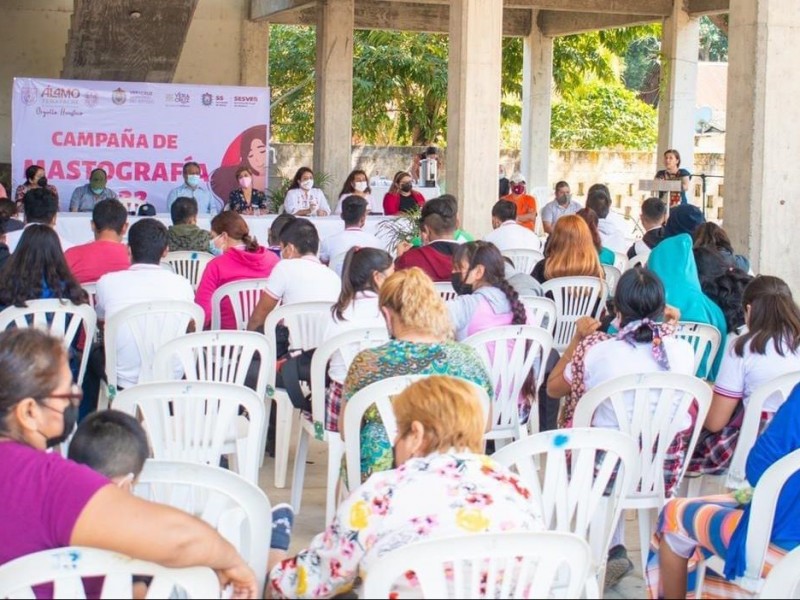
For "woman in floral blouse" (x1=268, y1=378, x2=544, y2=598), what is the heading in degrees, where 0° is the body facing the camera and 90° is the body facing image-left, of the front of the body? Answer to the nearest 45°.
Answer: approximately 135°

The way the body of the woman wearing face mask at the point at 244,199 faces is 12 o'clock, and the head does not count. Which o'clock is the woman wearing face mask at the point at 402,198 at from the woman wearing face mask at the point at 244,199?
the woman wearing face mask at the point at 402,198 is roughly at 8 o'clock from the woman wearing face mask at the point at 244,199.

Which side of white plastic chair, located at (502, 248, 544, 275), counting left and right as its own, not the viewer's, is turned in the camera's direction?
back

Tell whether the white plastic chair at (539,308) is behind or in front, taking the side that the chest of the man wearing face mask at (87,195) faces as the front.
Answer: in front

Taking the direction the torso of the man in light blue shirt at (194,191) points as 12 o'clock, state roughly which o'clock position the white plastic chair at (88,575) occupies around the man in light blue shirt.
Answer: The white plastic chair is roughly at 12 o'clock from the man in light blue shirt.

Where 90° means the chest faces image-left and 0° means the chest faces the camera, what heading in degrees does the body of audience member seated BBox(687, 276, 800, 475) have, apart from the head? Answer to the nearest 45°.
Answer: approximately 135°

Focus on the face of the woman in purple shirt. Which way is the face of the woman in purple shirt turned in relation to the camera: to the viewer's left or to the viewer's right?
to the viewer's right

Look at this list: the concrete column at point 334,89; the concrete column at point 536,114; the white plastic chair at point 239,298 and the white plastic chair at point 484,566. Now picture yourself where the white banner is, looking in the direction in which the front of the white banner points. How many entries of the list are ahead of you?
2

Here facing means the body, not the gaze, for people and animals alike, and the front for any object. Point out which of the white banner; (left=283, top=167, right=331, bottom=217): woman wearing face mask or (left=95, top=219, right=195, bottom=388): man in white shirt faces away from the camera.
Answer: the man in white shirt

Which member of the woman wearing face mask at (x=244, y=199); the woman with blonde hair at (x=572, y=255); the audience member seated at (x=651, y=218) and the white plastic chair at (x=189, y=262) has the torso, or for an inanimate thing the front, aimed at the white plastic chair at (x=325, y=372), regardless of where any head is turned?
the woman wearing face mask

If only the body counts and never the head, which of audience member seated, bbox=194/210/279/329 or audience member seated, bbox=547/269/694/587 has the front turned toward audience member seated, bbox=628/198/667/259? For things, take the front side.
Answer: audience member seated, bbox=547/269/694/587

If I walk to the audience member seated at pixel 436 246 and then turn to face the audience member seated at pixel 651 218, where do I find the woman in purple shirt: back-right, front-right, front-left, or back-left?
back-right

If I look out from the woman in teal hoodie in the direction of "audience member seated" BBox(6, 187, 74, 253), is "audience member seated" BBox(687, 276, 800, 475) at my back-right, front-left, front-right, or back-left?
back-left

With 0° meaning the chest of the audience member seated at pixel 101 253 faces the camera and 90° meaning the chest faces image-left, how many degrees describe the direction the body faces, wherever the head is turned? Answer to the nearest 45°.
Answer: approximately 180°

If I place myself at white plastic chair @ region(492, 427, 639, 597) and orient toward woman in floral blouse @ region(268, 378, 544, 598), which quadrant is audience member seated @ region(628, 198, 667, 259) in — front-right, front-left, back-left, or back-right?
back-right
